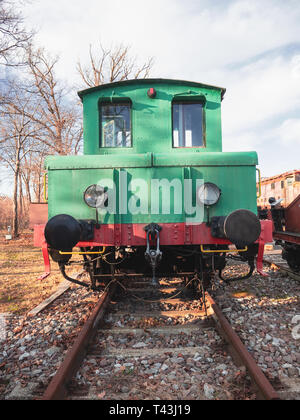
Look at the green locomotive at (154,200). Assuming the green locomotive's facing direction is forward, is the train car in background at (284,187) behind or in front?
behind

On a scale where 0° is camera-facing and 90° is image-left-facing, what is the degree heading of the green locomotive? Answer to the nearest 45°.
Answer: approximately 0°

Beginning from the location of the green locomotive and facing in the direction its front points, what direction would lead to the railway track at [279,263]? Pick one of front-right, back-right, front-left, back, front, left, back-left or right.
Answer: back-left
